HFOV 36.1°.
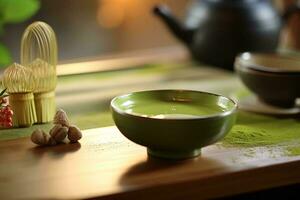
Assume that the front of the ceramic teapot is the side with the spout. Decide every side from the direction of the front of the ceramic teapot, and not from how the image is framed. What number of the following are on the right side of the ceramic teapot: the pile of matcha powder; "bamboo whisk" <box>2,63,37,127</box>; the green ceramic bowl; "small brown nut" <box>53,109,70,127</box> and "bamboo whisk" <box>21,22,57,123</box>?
0

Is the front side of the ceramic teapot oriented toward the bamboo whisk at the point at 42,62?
no

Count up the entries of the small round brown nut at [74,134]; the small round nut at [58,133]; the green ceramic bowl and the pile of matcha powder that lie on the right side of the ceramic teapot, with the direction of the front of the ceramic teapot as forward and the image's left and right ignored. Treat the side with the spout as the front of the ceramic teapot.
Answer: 0

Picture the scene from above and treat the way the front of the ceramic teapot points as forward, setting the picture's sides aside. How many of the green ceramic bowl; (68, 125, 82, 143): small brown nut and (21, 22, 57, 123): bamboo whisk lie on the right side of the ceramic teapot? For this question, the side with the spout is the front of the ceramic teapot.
0

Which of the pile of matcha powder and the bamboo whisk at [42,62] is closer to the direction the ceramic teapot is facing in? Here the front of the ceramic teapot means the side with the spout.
the bamboo whisk

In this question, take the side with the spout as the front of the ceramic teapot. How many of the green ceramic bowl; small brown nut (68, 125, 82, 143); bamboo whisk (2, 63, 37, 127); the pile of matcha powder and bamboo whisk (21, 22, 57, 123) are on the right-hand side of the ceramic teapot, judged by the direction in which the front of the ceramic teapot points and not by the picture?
0

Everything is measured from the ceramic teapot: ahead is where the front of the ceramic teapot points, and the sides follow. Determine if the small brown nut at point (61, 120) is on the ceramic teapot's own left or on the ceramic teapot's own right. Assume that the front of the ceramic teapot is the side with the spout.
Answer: on the ceramic teapot's own left

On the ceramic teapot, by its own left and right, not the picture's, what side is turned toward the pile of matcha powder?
left

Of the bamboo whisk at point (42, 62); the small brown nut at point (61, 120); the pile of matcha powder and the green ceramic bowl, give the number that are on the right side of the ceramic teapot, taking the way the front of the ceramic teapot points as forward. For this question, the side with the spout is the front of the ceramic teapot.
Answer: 0

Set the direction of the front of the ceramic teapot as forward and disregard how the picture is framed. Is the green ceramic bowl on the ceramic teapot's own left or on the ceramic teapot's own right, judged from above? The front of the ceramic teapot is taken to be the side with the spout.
on the ceramic teapot's own left

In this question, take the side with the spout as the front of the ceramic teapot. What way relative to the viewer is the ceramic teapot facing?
to the viewer's left

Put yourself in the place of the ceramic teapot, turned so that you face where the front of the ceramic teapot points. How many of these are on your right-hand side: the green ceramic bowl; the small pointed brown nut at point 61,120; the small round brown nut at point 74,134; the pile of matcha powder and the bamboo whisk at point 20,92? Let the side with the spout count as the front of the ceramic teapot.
0
